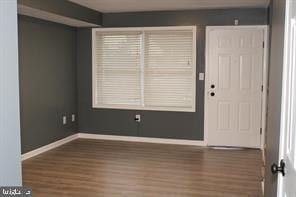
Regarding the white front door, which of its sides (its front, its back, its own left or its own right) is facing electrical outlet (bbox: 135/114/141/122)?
right

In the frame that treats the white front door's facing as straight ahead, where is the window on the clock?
The window is roughly at 3 o'clock from the white front door.

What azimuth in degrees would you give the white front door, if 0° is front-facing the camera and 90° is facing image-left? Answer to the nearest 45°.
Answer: approximately 0°

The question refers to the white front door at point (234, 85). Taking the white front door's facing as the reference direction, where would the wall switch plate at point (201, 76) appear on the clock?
The wall switch plate is roughly at 3 o'clock from the white front door.

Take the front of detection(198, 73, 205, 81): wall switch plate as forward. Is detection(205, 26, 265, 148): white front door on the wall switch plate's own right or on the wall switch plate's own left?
on the wall switch plate's own left

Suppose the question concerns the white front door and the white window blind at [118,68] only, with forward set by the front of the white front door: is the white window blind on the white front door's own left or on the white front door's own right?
on the white front door's own right

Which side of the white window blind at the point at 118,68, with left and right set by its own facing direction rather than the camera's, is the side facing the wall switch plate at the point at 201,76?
left
